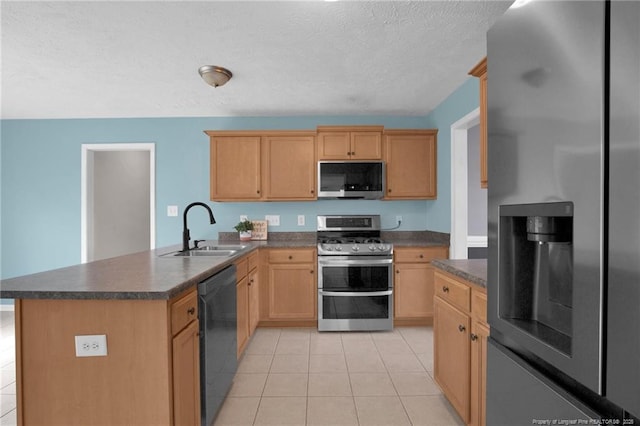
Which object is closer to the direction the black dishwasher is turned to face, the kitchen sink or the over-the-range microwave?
the over-the-range microwave

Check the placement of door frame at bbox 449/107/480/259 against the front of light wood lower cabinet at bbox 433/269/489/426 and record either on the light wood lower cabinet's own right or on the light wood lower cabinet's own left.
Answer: on the light wood lower cabinet's own right

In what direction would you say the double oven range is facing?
toward the camera

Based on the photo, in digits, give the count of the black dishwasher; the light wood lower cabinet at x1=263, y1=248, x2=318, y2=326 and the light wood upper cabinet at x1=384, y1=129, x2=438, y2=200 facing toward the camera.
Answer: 2

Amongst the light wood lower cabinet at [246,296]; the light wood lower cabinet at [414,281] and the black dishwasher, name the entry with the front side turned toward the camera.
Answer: the light wood lower cabinet at [414,281]

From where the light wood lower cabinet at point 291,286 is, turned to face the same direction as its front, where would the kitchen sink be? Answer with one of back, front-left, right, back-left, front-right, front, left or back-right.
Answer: front-right

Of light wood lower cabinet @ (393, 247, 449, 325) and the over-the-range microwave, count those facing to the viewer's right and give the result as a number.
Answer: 0

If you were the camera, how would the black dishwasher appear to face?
facing to the right of the viewer

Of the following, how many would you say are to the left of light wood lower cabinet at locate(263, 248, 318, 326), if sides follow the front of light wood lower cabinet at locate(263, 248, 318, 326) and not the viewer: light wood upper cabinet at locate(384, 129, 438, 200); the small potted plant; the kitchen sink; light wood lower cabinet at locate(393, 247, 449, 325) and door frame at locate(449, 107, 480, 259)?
3

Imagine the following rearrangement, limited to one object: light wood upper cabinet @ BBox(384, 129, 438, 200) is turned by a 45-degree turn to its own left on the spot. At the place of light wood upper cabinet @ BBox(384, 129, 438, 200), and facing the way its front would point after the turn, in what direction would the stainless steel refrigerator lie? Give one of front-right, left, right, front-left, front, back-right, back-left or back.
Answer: front-right

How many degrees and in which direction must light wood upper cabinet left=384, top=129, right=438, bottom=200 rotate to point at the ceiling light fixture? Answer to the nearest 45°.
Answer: approximately 45° to its right

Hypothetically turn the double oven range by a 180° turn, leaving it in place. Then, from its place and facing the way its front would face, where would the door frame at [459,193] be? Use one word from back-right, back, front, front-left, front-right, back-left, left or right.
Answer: right

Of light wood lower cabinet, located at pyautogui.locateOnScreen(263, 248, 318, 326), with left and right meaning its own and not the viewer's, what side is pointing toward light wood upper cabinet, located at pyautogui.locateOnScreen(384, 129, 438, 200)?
left

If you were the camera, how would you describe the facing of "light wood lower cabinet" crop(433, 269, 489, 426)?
facing the viewer and to the left of the viewer

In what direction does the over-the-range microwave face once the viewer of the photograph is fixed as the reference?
facing the viewer

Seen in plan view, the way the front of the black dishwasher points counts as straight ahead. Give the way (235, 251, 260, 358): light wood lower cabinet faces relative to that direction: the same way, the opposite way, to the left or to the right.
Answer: the same way

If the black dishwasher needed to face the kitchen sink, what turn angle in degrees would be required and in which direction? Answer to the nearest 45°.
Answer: approximately 90° to its left
